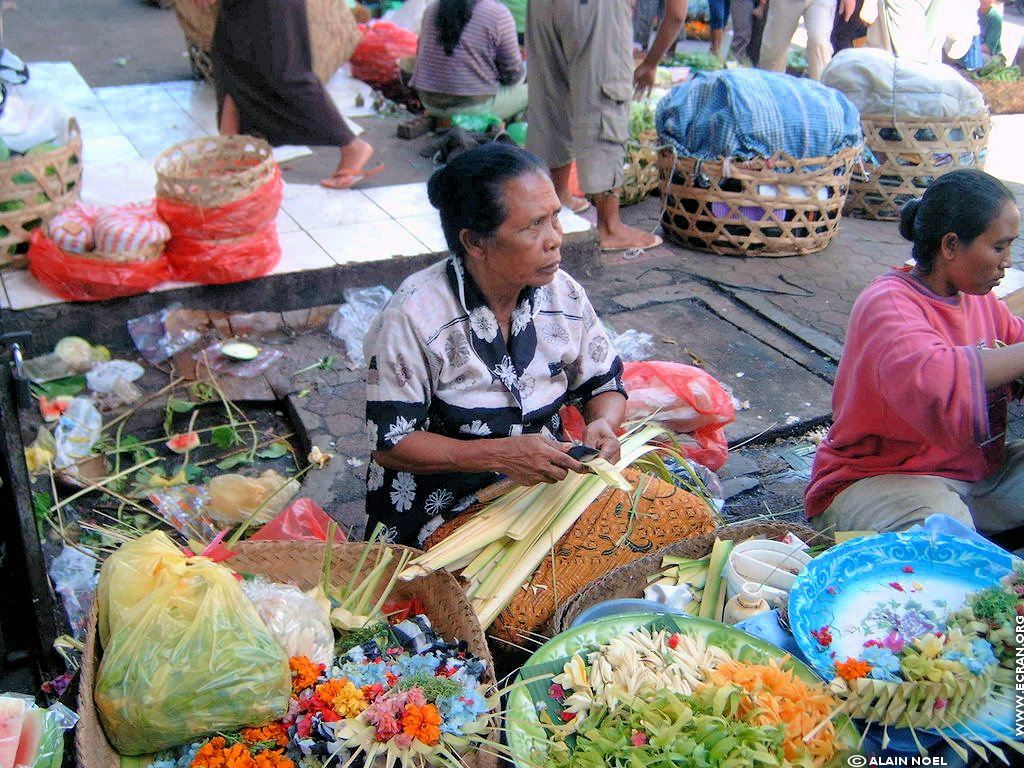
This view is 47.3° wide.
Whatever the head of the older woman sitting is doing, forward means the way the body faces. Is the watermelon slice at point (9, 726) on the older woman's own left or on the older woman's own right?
on the older woman's own right

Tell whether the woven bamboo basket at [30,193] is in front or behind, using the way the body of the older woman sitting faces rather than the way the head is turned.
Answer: behind

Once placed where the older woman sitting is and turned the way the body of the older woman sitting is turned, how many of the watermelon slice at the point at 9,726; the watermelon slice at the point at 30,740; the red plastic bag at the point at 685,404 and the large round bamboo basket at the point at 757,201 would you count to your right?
2

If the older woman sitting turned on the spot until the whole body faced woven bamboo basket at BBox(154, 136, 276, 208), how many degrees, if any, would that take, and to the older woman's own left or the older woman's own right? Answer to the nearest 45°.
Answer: approximately 180°

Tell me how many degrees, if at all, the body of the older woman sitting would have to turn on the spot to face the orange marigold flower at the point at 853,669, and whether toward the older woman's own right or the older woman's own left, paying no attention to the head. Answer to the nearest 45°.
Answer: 0° — they already face it

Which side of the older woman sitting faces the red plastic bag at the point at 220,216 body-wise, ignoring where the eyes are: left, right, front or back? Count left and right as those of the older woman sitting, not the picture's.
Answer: back

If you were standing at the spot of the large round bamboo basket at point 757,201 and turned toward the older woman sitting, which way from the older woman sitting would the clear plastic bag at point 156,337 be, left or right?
right

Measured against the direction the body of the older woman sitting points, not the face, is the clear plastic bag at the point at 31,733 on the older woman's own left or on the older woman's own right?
on the older woman's own right

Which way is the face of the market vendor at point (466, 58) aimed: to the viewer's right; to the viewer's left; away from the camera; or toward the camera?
away from the camera

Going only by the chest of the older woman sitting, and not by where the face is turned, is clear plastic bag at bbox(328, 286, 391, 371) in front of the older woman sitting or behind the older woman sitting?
behind

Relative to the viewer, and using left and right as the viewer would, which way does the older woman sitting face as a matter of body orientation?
facing the viewer and to the right of the viewer

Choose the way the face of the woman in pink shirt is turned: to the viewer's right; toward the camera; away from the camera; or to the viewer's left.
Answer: to the viewer's right

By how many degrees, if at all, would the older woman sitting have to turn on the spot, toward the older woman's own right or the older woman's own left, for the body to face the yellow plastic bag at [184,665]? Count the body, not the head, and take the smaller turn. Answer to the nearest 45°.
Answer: approximately 90° to the older woman's own right

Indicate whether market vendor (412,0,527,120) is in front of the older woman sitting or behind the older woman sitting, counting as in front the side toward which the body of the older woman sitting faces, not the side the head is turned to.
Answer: behind

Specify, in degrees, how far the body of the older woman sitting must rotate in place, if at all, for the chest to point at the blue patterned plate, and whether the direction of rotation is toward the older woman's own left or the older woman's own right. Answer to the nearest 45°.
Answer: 0° — they already face it

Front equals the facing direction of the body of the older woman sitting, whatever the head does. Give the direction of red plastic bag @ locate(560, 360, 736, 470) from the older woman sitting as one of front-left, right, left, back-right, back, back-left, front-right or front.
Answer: left
